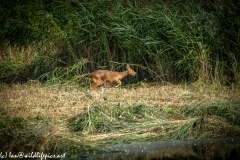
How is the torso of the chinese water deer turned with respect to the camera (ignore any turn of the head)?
to the viewer's right
